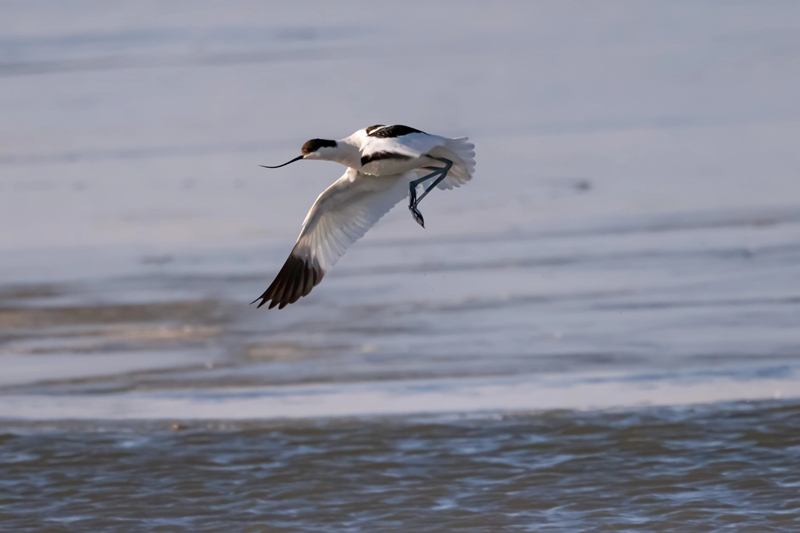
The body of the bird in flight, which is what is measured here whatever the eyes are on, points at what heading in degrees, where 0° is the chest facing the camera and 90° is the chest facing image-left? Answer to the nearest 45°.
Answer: approximately 90°
